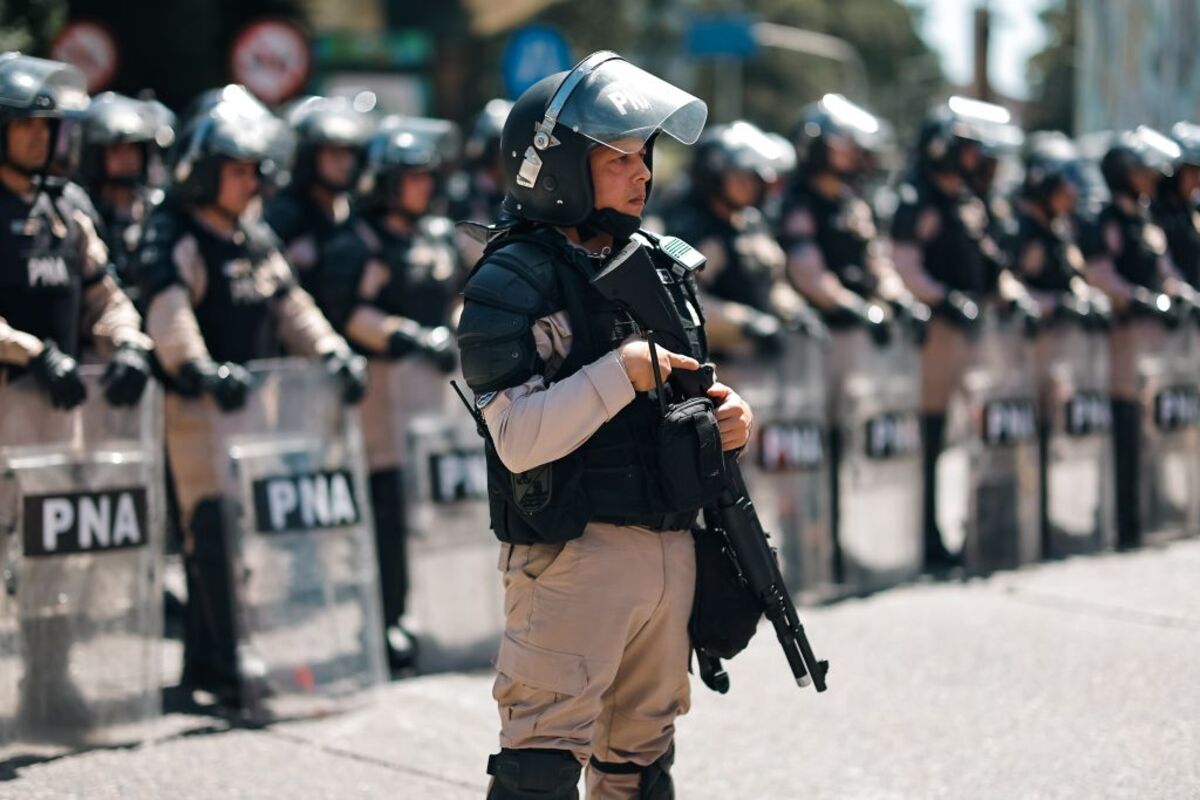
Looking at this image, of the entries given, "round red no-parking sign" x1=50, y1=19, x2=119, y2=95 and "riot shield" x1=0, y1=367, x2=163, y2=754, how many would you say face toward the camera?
2

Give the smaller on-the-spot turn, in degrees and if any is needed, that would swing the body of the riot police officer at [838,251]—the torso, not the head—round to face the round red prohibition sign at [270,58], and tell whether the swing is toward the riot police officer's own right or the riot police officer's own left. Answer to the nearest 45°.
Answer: approximately 180°

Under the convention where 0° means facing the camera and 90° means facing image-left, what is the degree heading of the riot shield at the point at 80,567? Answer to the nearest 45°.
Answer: approximately 0°

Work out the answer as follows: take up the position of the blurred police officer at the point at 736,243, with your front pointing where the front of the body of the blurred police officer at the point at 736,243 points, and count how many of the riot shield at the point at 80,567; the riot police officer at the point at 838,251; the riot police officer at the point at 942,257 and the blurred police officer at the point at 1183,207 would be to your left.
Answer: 3

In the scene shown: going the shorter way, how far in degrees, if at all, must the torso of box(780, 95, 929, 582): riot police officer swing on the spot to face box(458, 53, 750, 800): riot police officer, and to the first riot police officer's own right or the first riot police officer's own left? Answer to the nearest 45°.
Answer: approximately 45° to the first riot police officer's own right

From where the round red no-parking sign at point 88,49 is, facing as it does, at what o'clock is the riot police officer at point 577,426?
The riot police officer is roughly at 12 o'clock from the round red no-parking sign.

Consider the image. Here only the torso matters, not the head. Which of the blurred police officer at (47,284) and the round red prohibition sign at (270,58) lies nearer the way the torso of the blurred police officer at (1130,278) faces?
the blurred police officer

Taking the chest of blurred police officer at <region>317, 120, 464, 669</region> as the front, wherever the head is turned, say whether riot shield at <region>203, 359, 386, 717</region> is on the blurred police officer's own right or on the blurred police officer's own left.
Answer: on the blurred police officer's own right
